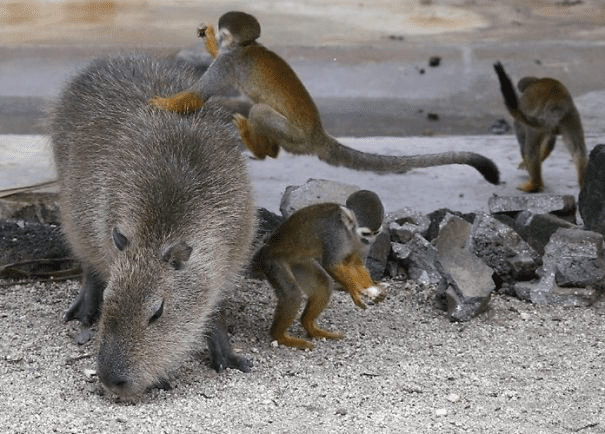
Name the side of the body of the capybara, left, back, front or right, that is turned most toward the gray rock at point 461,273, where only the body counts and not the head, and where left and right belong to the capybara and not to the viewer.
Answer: left

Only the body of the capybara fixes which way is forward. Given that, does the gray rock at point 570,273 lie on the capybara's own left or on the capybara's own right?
on the capybara's own left

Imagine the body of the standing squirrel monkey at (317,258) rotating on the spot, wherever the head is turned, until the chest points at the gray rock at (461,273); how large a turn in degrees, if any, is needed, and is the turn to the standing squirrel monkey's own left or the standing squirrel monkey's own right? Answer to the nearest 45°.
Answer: approximately 45° to the standing squirrel monkey's own left

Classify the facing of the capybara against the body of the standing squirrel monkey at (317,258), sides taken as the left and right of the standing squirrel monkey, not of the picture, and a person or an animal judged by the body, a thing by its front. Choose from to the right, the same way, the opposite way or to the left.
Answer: to the right

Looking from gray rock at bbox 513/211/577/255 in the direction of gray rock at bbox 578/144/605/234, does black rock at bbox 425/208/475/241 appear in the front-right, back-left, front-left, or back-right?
back-left

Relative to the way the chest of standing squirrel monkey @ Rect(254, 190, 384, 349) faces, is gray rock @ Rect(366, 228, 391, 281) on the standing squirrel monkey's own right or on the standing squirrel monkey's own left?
on the standing squirrel monkey's own left

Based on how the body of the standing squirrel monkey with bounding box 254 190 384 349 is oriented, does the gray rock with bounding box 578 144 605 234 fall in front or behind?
in front

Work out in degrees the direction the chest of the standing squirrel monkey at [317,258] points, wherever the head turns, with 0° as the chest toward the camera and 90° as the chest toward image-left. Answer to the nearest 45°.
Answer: approximately 270°

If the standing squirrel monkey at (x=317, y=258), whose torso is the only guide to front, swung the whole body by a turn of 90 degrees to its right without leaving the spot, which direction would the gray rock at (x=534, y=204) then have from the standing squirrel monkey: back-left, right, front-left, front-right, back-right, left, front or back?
back-left

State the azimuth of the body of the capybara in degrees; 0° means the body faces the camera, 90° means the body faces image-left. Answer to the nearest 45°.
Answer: approximately 0°
